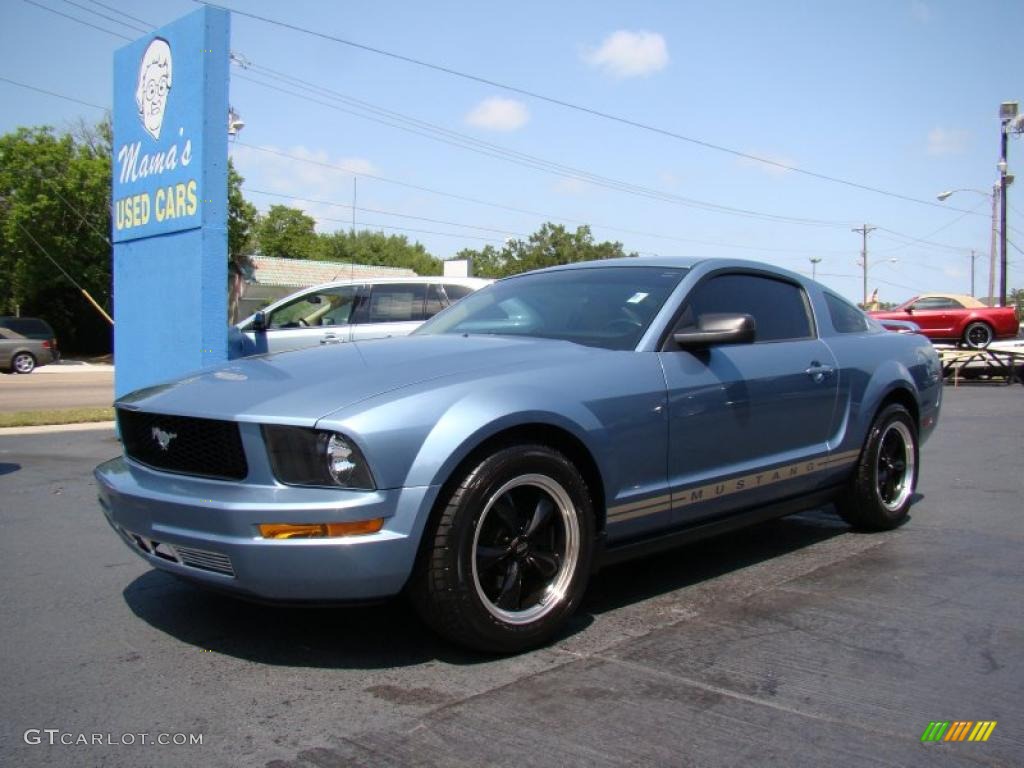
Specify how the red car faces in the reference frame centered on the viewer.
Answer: facing to the left of the viewer

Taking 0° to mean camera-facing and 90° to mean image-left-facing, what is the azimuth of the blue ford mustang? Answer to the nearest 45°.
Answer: approximately 45°

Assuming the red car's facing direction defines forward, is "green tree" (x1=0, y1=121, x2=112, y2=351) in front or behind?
in front

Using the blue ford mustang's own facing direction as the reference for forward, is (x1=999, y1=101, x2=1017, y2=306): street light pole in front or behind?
behind

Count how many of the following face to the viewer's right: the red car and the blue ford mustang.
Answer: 0

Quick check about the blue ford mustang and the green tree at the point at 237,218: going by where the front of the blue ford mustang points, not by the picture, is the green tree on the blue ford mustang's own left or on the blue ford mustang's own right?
on the blue ford mustang's own right

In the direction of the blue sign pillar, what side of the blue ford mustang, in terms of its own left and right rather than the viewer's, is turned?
right

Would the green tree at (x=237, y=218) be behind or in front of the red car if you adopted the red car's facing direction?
in front

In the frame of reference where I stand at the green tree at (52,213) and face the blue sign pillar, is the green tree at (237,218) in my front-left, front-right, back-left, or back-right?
back-left

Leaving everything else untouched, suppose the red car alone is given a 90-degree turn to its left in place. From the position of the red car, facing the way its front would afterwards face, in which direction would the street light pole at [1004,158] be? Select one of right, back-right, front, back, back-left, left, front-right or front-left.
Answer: back
